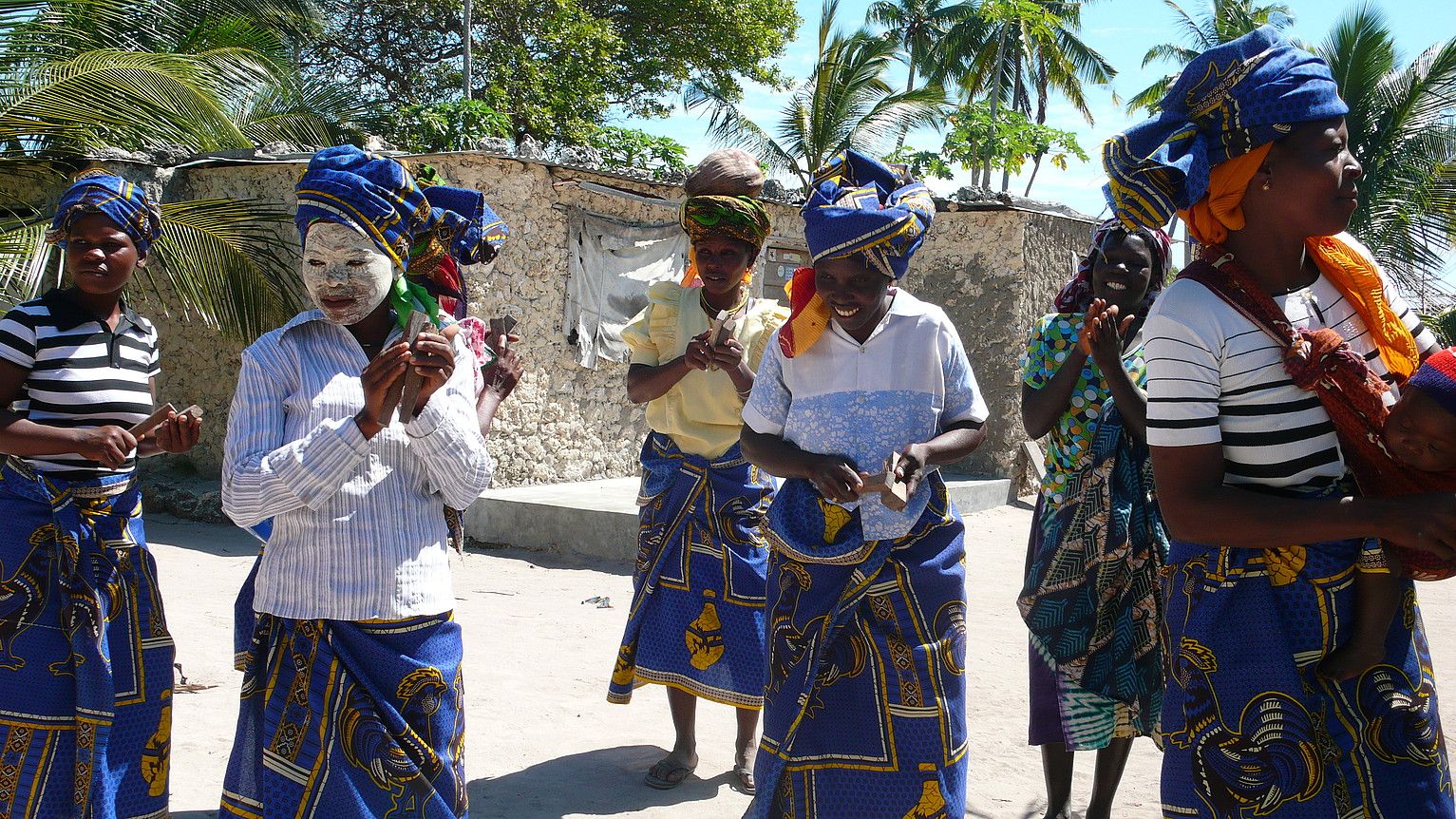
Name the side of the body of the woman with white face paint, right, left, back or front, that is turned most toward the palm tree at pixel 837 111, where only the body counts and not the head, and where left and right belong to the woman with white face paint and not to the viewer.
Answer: back

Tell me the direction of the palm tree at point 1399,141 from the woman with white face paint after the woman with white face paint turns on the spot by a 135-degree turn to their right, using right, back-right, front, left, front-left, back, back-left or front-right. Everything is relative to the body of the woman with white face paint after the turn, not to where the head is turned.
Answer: right

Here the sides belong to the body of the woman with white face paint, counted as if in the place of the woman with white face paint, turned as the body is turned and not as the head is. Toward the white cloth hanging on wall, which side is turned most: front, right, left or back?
back

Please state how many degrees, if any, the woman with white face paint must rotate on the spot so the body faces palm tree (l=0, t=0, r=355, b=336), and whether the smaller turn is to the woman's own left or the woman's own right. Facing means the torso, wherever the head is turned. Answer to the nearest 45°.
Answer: approximately 180°

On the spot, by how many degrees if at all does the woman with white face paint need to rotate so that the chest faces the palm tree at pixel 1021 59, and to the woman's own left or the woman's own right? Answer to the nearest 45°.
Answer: approximately 135° to the woman's own left

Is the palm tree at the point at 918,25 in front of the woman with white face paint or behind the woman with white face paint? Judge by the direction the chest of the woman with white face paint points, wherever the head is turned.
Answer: behind

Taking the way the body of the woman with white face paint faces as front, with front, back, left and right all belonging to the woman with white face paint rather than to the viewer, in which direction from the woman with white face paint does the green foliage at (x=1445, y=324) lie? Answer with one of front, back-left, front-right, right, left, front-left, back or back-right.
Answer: back-left

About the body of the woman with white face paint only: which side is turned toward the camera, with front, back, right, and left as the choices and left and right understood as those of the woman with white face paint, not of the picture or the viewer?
front

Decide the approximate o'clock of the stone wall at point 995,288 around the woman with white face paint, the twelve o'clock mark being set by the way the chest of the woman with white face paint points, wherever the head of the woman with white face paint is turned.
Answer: The stone wall is roughly at 7 o'clock from the woman with white face paint.

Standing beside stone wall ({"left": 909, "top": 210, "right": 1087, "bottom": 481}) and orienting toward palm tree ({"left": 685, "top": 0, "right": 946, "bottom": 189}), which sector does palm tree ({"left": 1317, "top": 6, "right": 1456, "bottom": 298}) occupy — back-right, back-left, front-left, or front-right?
front-right

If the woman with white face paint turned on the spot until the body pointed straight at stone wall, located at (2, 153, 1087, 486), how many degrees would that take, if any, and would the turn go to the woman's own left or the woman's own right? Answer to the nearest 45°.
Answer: approximately 180°
